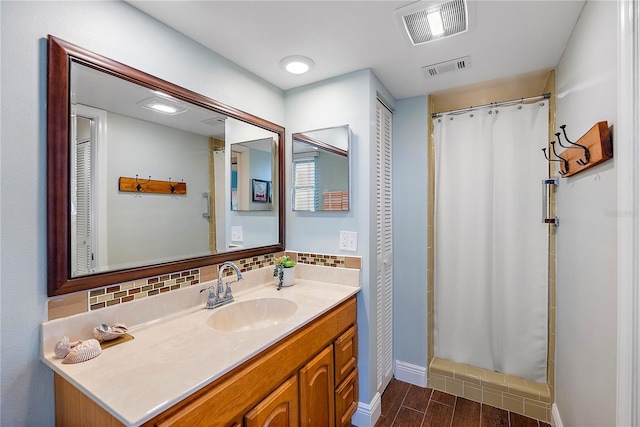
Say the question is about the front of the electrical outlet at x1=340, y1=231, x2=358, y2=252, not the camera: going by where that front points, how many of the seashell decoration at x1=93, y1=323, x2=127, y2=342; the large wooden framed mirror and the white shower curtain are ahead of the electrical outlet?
2

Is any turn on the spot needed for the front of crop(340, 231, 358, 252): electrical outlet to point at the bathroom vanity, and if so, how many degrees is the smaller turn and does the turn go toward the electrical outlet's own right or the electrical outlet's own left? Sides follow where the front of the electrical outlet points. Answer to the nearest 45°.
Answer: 0° — it already faces it

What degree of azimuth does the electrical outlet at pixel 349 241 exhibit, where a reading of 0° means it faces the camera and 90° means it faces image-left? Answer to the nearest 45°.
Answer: approximately 45°

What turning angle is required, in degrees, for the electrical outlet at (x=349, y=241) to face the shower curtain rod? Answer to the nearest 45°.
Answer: approximately 135° to its left

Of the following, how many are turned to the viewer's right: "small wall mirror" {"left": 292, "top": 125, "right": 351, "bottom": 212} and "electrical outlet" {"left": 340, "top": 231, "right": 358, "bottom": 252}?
0

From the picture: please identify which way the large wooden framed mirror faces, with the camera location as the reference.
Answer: facing the viewer and to the right of the viewer

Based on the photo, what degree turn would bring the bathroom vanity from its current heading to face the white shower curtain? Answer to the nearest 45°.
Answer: approximately 45° to its left

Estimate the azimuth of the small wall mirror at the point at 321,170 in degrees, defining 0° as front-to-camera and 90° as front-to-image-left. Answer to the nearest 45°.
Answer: approximately 45°
